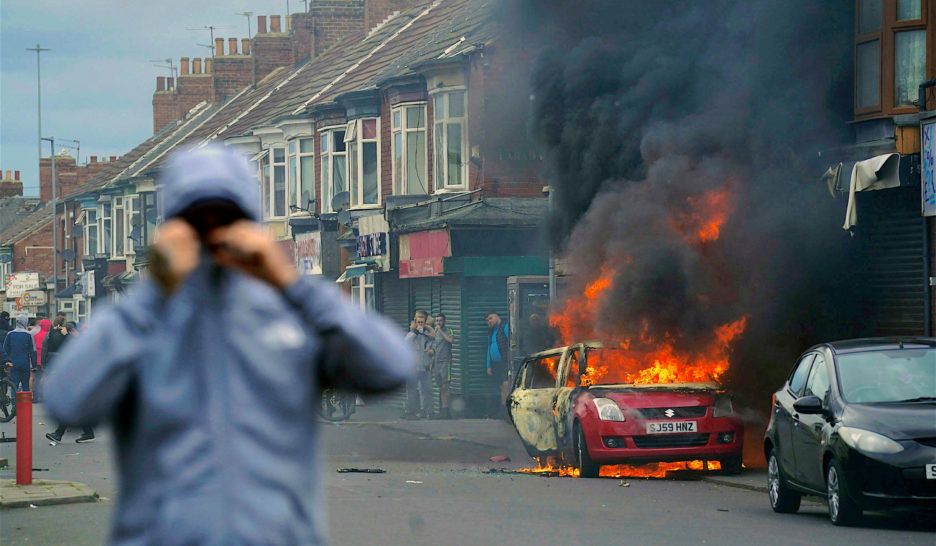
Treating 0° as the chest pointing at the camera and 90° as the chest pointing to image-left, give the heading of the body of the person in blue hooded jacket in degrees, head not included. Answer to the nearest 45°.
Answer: approximately 0°

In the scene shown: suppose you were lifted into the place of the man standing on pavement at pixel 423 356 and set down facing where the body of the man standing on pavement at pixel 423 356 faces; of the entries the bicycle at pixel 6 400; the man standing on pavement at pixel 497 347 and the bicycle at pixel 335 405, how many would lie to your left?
1

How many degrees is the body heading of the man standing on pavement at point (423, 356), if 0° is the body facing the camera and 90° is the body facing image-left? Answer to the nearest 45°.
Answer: approximately 0°

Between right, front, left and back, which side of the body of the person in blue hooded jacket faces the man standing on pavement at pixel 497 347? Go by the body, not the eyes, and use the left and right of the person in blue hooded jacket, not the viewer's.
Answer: back

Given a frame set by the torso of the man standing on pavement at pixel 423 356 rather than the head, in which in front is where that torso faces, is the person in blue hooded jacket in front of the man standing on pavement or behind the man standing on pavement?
in front

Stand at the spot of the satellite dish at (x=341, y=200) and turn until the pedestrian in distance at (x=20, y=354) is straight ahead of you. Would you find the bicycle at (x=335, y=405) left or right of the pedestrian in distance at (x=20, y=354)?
left

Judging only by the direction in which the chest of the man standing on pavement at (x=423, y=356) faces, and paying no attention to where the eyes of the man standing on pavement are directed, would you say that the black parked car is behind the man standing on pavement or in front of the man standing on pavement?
in front
